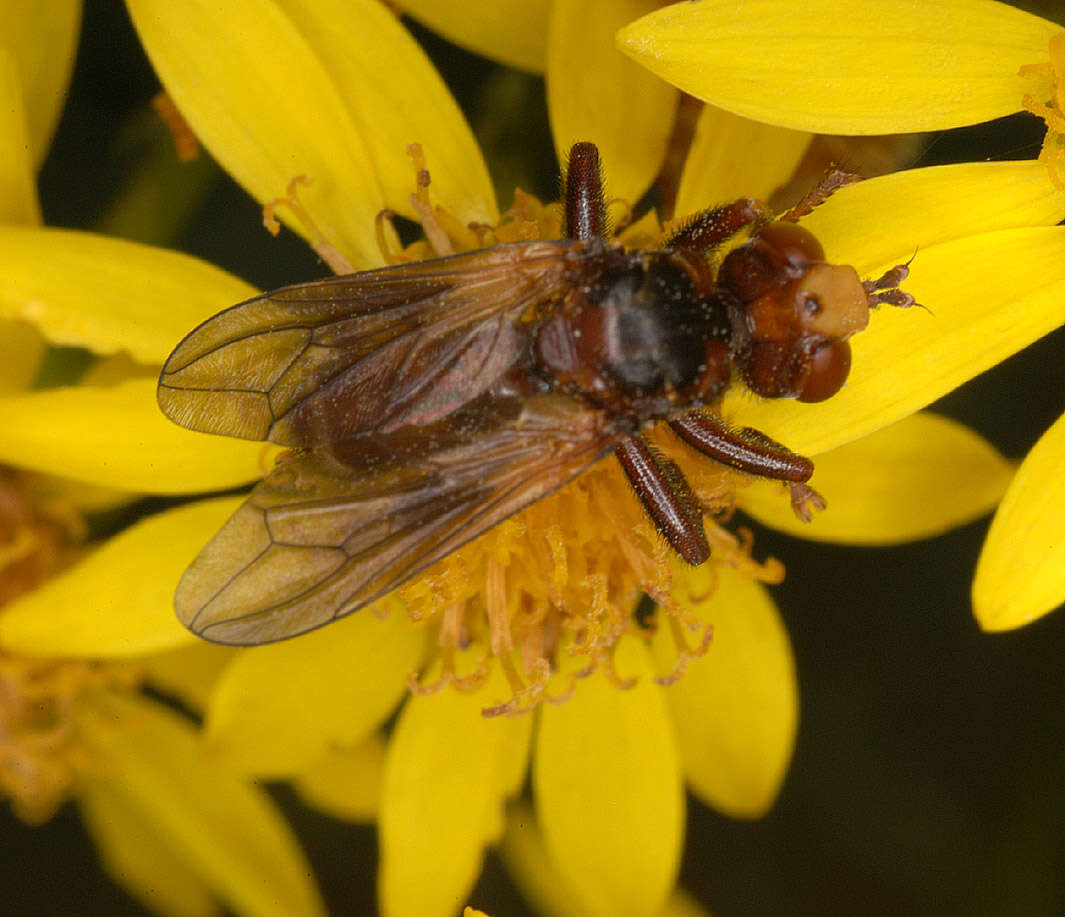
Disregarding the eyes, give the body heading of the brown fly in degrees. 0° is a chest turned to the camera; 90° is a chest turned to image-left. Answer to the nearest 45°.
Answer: approximately 270°
